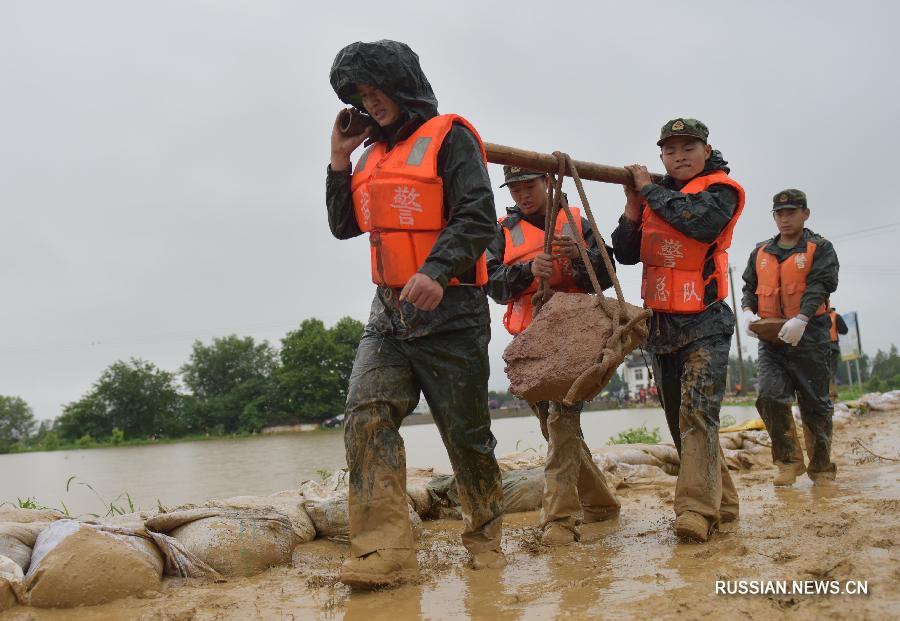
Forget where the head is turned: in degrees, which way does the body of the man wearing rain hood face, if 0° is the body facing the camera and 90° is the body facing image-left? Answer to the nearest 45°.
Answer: approximately 45°

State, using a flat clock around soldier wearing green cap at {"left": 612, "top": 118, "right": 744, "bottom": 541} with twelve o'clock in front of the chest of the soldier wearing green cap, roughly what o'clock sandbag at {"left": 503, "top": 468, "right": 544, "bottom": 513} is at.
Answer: The sandbag is roughly at 3 o'clock from the soldier wearing green cap.

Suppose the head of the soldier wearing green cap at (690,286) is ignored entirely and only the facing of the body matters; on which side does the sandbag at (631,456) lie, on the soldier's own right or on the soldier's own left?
on the soldier's own right

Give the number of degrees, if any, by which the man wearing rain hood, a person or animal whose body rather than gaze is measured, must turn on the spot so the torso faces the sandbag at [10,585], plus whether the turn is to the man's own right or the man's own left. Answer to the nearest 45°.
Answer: approximately 45° to the man's own right
